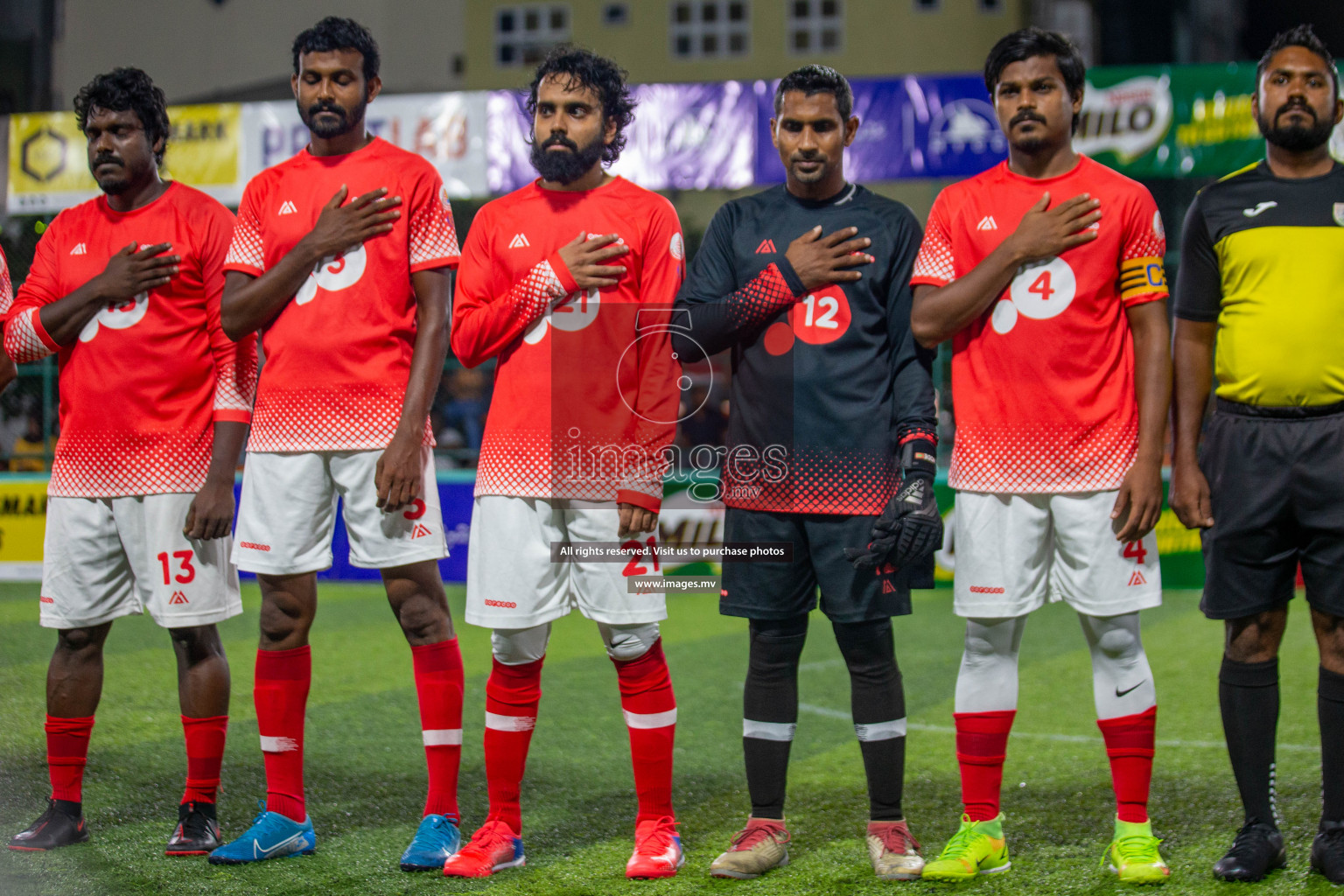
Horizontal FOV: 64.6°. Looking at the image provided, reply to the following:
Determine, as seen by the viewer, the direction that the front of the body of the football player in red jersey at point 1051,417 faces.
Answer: toward the camera

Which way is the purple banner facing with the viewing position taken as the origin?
facing the viewer

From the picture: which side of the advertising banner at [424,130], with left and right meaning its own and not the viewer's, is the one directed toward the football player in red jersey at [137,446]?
front

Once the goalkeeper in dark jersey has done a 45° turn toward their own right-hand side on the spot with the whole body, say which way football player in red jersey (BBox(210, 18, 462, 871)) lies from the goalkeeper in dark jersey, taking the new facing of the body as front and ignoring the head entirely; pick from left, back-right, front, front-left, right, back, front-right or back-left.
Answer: front-right

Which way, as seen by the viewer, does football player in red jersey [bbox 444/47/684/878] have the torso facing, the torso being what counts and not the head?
toward the camera

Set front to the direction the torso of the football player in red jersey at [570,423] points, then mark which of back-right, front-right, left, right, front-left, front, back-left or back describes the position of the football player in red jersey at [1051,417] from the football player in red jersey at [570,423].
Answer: left

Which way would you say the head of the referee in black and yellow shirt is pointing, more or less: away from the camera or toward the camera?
toward the camera

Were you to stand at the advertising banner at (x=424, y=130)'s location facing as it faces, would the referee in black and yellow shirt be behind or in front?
in front

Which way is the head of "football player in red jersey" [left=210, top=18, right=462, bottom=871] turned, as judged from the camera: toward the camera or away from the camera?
toward the camera

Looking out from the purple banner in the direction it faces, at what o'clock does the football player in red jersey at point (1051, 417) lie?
The football player in red jersey is roughly at 12 o'clock from the purple banner.

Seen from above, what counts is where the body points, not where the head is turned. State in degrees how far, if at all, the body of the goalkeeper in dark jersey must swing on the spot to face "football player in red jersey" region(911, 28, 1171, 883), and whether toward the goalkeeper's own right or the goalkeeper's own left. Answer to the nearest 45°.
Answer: approximately 90° to the goalkeeper's own left

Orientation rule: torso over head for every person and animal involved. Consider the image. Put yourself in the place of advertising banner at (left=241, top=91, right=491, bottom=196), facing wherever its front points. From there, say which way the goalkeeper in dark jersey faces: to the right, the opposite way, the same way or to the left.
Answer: the same way

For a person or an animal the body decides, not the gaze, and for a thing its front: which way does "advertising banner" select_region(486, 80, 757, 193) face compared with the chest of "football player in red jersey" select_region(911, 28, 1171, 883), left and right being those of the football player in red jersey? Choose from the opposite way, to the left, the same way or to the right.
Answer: the same way

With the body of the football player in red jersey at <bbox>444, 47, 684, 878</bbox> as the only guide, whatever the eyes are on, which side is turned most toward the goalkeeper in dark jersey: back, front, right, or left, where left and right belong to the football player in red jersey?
left

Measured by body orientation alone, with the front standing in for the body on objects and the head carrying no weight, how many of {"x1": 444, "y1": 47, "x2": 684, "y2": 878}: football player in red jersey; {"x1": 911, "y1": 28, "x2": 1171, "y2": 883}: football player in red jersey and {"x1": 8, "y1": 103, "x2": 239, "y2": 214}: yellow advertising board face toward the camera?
3

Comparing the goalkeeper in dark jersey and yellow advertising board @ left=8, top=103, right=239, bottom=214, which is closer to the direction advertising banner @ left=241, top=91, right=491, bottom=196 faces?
the goalkeeper in dark jersey

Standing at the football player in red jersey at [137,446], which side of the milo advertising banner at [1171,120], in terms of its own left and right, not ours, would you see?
front
